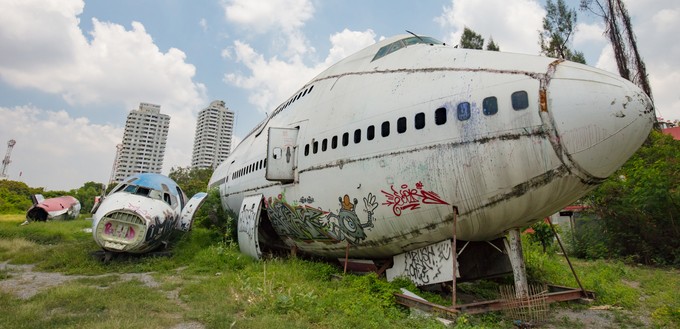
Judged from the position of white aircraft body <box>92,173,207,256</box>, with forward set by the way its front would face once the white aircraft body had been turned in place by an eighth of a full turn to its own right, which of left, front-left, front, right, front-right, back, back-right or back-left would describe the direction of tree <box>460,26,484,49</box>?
back

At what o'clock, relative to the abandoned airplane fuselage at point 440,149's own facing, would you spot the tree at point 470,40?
The tree is roughly at 8 o'clock from the abandoned airplane fuselage.

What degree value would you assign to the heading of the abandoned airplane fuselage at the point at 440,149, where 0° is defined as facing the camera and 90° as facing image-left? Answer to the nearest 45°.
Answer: approximately 315°

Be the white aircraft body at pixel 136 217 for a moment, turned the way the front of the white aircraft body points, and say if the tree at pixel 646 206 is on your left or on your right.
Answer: on your left

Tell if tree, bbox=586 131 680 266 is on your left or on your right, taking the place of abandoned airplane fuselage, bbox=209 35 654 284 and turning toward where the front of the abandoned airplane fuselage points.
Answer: on your left

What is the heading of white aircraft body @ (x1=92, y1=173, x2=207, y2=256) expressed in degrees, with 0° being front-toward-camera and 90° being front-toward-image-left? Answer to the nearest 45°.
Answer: approximately 45°

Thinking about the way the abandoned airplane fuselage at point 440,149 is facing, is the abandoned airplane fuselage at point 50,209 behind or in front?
behind

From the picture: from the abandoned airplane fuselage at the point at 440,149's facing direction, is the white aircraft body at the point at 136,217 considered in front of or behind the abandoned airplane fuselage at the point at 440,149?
behind
